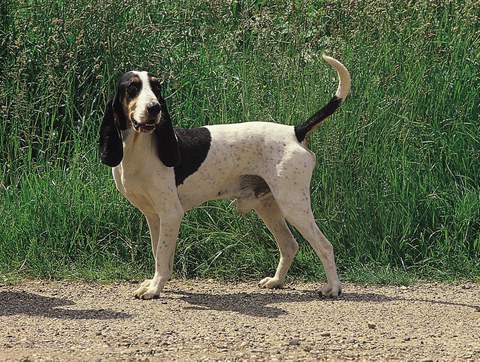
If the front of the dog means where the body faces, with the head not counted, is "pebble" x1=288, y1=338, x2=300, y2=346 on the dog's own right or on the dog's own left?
on the dog's own left

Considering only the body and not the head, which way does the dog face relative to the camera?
to the viewer's left
